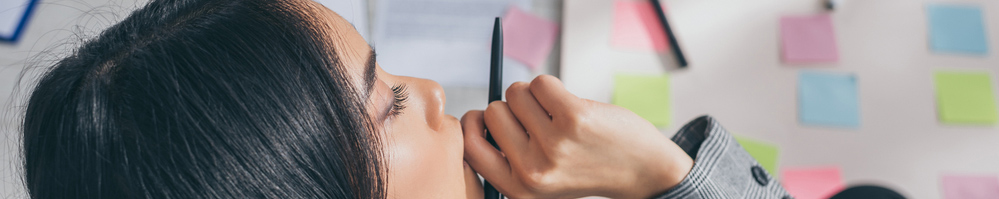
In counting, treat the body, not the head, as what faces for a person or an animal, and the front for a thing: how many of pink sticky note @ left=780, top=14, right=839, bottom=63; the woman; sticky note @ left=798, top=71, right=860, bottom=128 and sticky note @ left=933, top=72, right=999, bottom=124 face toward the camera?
3

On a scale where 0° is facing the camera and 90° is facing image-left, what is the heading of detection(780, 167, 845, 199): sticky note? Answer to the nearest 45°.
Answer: approximately 0°

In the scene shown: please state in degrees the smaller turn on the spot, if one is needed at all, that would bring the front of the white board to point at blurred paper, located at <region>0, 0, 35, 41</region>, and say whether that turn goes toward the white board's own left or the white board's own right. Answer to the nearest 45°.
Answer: approximately 45° to the white board's own right

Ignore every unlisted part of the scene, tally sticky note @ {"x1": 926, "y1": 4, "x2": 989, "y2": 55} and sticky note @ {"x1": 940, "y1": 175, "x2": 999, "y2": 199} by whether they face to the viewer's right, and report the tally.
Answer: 0

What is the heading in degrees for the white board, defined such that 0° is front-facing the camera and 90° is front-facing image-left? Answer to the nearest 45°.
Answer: approximately 0°
